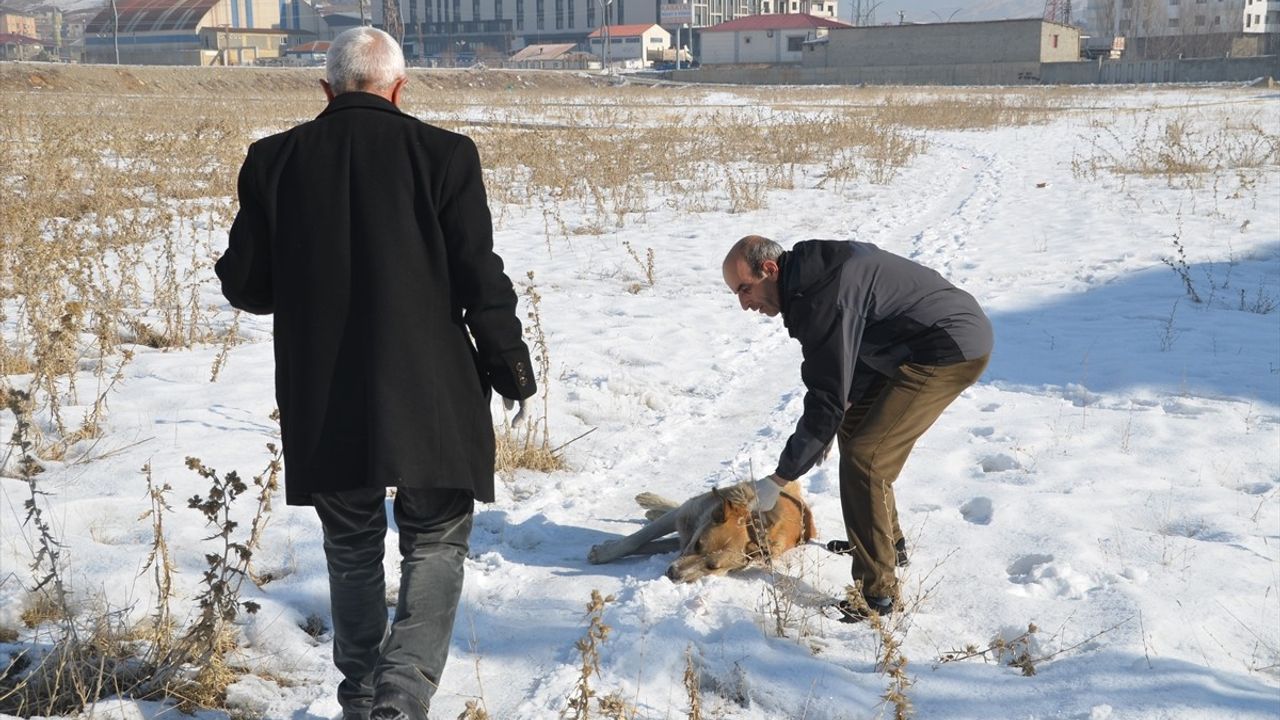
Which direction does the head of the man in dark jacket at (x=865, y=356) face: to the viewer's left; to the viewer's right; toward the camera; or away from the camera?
to the viewer's left

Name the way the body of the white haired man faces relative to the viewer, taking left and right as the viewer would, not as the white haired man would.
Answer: facing away from the viewer

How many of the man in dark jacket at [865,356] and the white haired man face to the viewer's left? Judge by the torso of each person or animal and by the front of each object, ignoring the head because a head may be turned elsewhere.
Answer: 1

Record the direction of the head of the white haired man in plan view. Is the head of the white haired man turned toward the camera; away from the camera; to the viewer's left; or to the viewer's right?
away from the camera

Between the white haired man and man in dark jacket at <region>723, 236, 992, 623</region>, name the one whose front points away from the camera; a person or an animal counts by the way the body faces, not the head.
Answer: the white haired man

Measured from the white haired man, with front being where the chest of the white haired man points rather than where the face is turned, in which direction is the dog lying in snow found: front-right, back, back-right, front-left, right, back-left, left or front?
front-right

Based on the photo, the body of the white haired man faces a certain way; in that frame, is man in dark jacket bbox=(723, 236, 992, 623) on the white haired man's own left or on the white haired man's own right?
on the white haired man's own right

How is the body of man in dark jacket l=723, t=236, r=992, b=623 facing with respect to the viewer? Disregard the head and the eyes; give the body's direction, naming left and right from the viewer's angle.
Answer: facing to the left of the viewer
